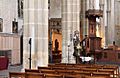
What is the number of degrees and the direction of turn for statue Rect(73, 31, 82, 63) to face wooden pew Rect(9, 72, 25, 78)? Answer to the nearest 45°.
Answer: approximately 45° to its right

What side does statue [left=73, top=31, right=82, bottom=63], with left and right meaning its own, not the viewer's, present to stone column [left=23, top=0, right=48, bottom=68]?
right

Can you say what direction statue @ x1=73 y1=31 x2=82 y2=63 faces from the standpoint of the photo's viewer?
facing the viewer and to the right of the viewer
